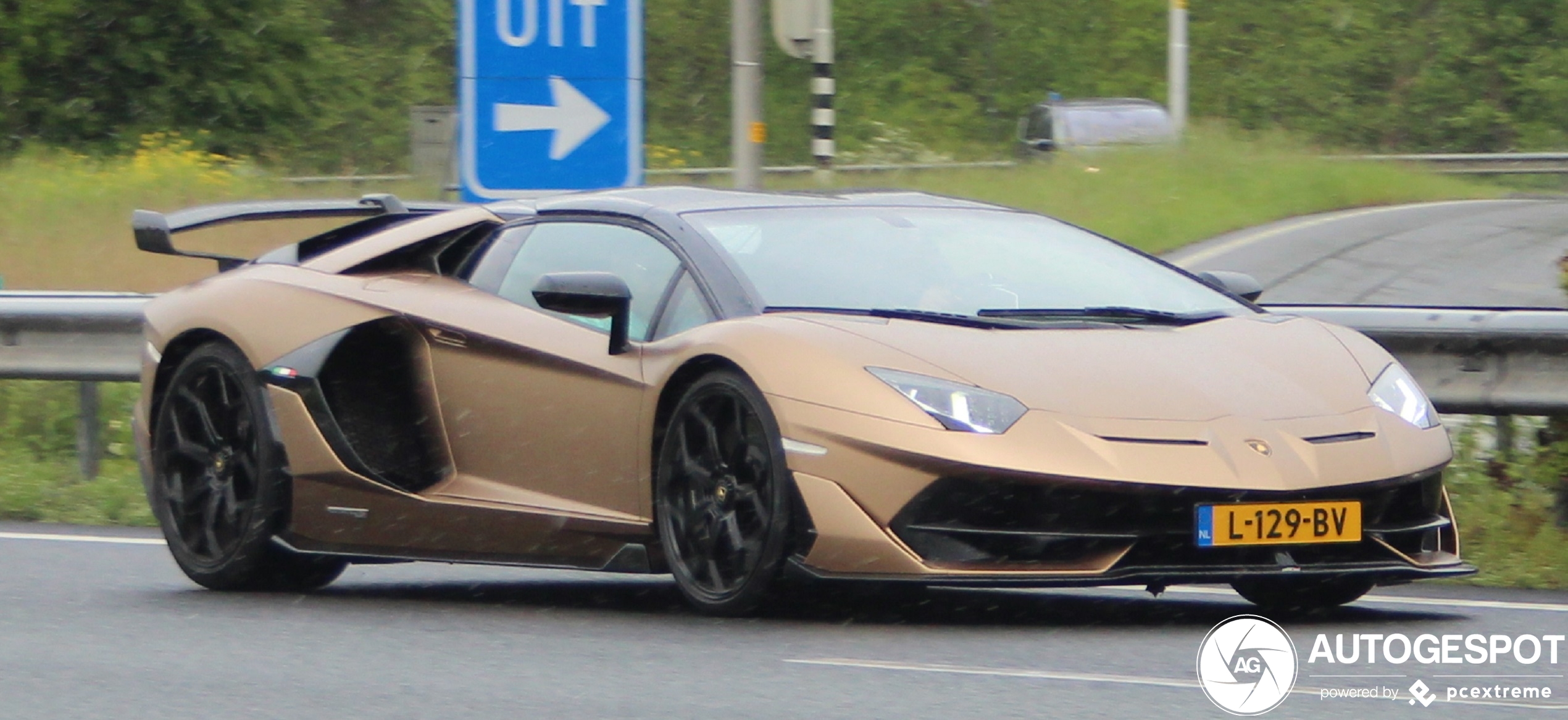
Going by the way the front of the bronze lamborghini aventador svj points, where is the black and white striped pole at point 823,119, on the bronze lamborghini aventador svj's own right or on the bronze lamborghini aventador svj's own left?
on the bronze lamborghini aventador svj's own left

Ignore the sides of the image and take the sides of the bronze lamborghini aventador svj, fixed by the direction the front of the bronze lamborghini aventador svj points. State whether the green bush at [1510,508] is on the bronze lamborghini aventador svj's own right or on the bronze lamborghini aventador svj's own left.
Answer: on the bronze lamborghini aventador svj's own left

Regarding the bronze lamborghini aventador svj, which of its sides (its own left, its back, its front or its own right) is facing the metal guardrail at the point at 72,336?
back

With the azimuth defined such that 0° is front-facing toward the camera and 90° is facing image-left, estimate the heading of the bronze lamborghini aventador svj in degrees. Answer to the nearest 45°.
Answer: approximately 315°

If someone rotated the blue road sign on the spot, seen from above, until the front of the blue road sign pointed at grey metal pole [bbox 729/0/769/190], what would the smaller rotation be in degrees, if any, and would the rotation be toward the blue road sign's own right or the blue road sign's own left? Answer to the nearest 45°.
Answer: approximately 135° to the blue road sign's own left

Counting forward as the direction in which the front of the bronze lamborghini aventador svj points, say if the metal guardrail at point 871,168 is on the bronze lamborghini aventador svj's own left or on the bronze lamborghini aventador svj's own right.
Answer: on the bronze lamborghini aventador svj's own left

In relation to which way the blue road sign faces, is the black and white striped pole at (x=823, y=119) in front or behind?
behind

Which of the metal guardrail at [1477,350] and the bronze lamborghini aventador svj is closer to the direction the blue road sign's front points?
the bronze lamborghini aventador svj

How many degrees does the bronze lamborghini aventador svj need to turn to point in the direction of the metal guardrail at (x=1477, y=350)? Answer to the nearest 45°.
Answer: approximately 90° to its left

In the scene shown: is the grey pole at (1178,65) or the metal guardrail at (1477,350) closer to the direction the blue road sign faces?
the metal guardrail

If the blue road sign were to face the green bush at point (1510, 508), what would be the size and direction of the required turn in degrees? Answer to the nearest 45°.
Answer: approximately 45° to its left
